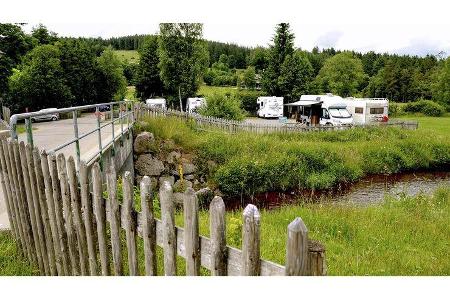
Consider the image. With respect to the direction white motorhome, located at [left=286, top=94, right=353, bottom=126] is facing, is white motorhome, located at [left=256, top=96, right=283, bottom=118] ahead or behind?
behind

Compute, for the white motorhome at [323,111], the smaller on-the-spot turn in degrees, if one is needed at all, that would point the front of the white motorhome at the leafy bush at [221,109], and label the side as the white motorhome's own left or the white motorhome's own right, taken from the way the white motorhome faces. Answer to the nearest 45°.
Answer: approximately 90° to the white motorhome's own right

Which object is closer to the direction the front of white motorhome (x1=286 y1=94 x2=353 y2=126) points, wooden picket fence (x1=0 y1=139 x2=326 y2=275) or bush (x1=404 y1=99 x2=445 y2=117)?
the wooden picket fence

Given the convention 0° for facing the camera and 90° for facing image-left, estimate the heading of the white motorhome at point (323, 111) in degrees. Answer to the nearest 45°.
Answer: approximately 315°

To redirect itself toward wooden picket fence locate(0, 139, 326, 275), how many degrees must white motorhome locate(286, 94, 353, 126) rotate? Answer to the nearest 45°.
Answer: approximately 45° to its right

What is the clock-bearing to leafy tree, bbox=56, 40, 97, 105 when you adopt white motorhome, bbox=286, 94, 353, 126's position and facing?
The leafy tree is roughly at 5 o'clock from the white motorhome.

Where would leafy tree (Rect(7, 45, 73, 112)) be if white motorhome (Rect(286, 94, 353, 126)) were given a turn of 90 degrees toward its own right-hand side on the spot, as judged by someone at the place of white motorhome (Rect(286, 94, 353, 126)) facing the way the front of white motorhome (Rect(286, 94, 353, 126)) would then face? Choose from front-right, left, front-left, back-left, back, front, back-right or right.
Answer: front-right

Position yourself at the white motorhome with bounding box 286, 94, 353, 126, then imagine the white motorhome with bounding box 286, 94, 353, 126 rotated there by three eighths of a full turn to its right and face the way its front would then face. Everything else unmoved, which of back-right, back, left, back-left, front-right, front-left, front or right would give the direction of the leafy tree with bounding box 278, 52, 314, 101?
right

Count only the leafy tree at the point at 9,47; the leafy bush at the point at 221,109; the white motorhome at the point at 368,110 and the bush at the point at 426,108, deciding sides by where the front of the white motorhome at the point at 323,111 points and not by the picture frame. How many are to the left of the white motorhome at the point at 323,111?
2

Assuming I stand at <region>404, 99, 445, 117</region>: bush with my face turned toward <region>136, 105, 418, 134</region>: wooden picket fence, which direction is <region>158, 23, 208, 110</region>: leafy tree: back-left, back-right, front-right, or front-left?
front-right

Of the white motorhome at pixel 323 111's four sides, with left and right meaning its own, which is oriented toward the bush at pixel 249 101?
back

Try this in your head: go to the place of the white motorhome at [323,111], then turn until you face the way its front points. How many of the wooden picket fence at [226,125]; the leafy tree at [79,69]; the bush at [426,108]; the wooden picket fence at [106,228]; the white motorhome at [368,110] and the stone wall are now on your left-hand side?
2

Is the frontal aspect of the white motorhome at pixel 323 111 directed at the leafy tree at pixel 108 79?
no

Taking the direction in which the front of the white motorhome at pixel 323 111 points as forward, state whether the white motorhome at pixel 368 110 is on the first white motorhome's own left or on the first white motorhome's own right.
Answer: on the first white motorhome's own left

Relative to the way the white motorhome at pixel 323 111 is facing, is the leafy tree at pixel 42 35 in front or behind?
behind

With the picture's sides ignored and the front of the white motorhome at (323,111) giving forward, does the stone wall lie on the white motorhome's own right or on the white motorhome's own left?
on the white motorhome's own right

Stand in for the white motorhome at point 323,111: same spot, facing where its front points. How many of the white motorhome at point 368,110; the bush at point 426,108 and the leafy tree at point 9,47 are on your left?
2

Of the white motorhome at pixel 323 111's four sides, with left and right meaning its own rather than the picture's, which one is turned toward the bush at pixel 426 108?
left
